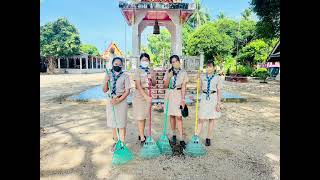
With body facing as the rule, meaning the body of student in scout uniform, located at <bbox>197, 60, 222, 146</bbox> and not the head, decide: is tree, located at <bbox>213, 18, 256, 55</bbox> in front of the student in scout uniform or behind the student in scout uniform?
behind

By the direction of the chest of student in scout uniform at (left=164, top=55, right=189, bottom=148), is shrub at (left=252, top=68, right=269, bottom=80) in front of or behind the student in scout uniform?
behind

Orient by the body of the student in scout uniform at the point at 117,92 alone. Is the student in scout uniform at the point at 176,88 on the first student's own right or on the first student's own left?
on the first student's own left

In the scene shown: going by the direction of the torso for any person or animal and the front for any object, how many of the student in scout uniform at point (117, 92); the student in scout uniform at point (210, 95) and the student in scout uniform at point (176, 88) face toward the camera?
3

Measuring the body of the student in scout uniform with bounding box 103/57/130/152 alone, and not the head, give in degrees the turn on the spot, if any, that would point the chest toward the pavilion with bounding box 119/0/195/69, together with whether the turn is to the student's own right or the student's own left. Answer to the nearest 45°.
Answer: approximately 180°

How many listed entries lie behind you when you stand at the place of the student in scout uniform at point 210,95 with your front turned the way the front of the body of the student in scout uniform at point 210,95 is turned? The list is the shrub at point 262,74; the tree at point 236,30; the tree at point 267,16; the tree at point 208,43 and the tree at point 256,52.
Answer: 5

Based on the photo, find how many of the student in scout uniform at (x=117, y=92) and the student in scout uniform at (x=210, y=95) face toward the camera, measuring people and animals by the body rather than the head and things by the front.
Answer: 2

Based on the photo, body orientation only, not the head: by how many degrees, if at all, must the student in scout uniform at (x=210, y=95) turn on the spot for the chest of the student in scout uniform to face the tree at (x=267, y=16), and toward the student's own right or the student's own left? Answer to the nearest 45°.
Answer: approximately 180°

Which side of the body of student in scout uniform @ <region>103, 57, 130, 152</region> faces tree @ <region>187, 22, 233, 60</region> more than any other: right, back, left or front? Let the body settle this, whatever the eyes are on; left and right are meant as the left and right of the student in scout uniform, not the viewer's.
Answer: back

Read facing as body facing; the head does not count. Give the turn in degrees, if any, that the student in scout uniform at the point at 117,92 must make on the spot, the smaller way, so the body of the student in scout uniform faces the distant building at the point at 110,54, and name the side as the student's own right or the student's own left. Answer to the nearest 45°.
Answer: approximately 180°

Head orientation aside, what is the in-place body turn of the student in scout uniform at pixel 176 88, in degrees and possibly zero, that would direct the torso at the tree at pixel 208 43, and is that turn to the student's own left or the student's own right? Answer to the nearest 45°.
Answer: approximately 180°
